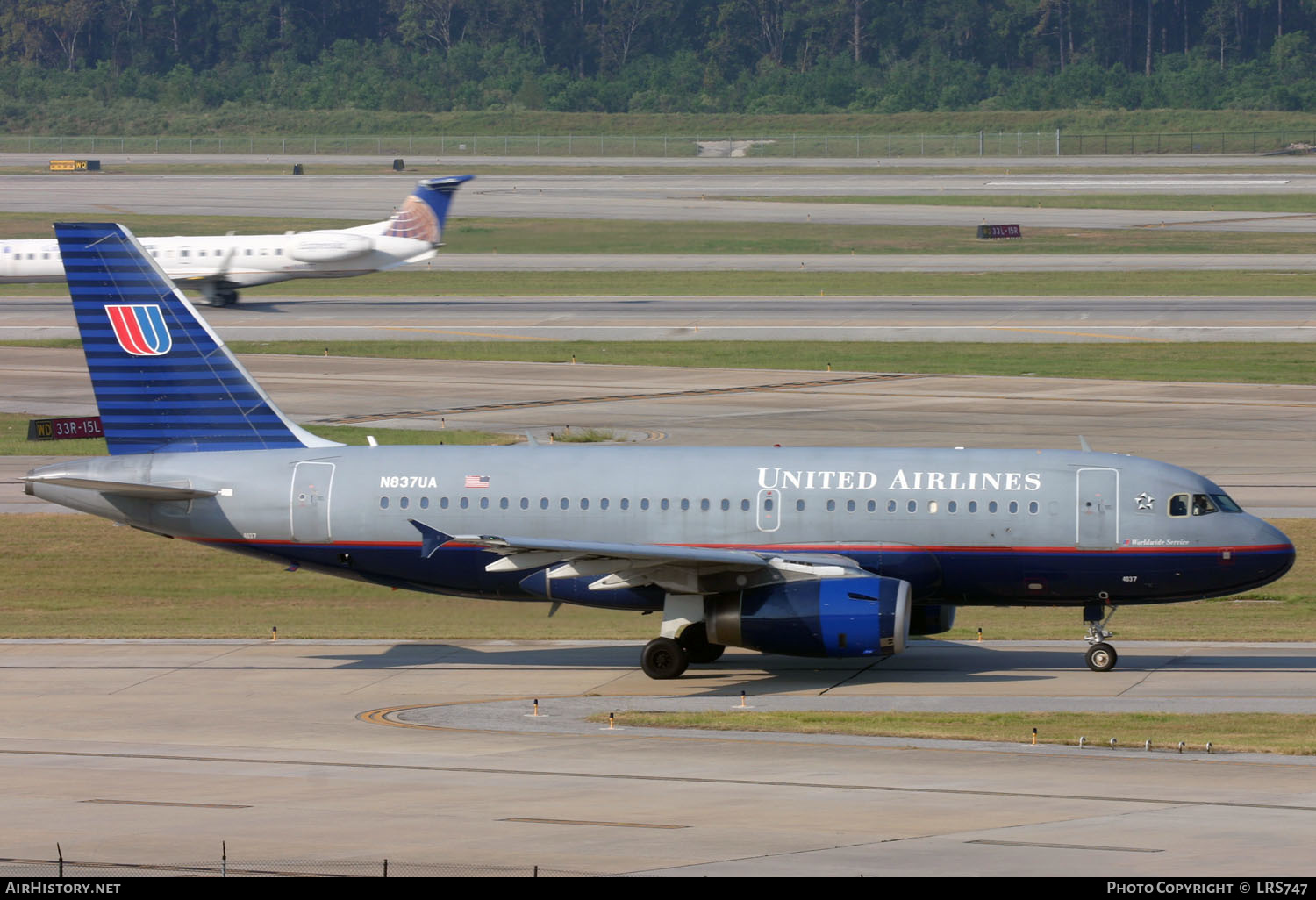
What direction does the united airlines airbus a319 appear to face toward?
to the viewer's right

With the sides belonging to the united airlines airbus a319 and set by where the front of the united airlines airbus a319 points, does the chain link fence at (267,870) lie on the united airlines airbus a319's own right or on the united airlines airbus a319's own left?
on the united airlines airbus a319's own right
